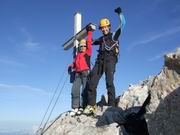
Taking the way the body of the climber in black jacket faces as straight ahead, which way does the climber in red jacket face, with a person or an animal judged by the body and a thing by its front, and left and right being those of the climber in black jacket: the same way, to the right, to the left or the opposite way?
the same way

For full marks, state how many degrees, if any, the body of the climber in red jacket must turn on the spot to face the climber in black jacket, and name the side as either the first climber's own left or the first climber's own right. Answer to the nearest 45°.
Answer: approximately 45° to the first climber's own left

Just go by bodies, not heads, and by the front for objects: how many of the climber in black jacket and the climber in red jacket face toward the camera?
2

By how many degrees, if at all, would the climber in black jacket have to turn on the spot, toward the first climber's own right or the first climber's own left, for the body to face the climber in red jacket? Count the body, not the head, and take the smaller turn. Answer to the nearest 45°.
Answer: approximately 135° to the first climber's own right

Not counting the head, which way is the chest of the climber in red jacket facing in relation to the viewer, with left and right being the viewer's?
facing the viewer

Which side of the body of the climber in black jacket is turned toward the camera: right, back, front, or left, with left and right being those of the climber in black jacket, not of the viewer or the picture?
front
